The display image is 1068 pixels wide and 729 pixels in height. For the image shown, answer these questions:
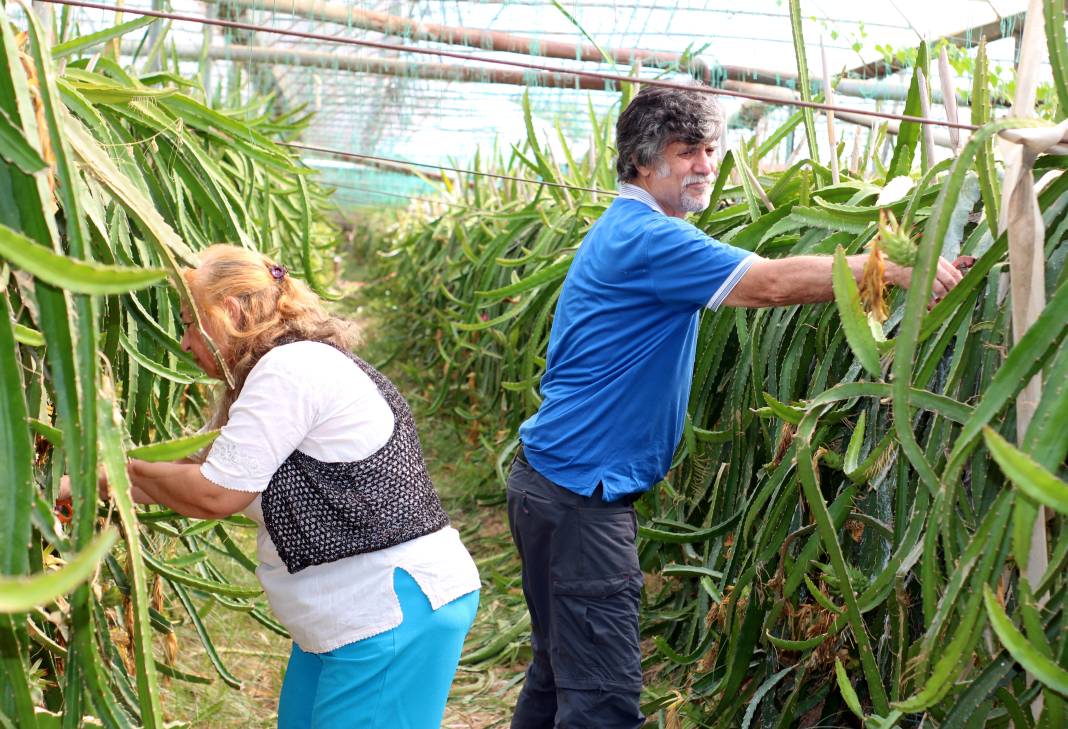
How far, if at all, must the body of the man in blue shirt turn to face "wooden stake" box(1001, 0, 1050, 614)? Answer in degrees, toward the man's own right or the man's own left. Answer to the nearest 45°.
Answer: approximately 45° to the man's own right

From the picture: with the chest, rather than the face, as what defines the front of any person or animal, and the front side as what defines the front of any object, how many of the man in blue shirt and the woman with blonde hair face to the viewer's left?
1

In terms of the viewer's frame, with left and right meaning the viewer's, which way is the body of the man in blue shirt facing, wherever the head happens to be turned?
facing to the right of the viewer

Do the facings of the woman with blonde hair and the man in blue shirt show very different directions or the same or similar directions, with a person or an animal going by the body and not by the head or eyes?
very different directions

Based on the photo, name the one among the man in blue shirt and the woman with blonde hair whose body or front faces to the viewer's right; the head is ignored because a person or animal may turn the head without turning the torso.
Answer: the man in blue shirt

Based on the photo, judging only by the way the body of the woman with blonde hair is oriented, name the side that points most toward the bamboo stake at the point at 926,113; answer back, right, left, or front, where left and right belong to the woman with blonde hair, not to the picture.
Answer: back

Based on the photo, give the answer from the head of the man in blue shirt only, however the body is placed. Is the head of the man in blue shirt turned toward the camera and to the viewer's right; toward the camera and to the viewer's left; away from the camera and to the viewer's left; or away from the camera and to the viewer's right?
toward the camera and to the viewer's right

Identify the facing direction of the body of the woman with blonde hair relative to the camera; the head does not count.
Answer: to the viewer's left

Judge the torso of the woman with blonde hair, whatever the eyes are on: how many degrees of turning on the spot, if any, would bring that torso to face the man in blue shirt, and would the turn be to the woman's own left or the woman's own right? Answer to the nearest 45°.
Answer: approximately 135° to the woman's own right
